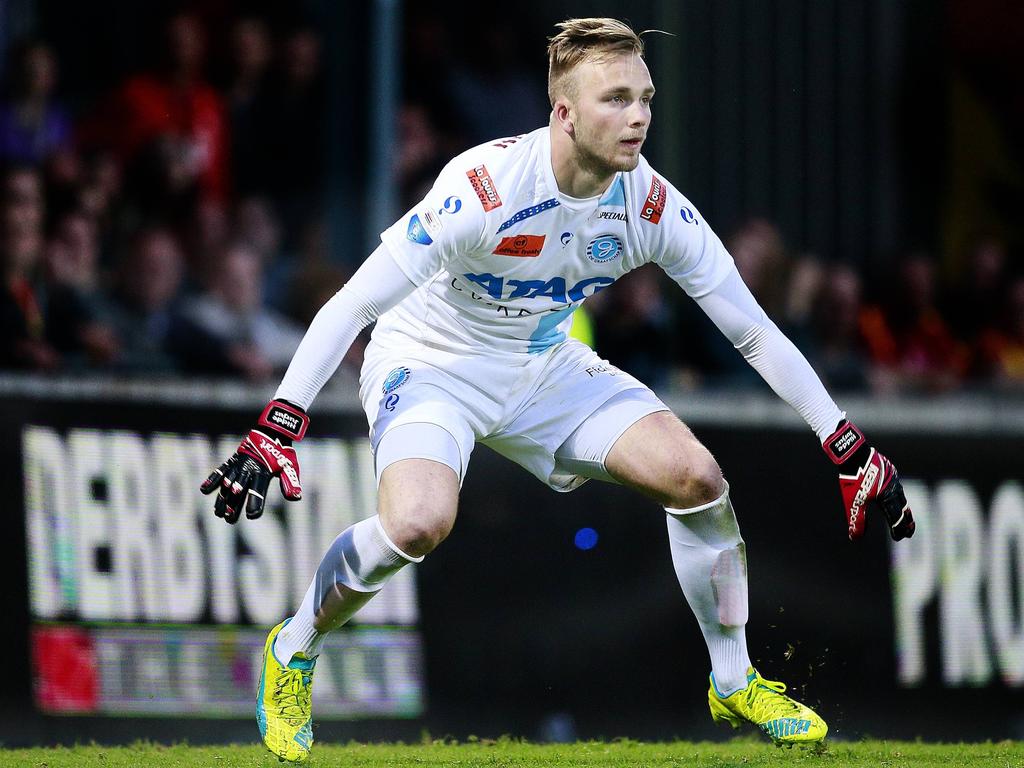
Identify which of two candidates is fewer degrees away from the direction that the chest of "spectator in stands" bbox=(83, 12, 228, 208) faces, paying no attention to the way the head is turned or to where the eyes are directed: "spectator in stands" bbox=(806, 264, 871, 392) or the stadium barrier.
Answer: the stadium barrier

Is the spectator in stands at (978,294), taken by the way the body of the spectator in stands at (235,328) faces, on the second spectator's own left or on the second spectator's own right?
on the second spectator's own left

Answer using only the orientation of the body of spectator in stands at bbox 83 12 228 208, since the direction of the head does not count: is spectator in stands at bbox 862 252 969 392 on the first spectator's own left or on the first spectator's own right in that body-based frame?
on the first spectator's own left

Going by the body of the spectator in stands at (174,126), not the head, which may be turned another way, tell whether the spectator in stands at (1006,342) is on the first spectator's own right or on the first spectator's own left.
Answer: on the first spectator's own left

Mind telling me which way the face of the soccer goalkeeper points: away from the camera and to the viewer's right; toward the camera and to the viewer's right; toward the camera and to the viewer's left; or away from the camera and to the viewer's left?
toward the camera and to the viewer's right

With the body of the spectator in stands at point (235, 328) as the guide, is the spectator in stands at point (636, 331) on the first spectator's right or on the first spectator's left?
on the first spectator's left

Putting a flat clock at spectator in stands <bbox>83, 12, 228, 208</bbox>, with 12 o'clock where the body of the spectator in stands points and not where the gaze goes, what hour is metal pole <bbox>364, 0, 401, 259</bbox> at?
The metal pole is roughly at 10 o'clock from the spectator in stands.

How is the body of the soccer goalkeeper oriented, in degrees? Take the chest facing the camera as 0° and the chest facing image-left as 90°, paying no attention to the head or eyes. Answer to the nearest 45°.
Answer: approximately 315°

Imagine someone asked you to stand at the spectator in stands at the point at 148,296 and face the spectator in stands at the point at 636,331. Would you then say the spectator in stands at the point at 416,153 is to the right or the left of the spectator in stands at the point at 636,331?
left

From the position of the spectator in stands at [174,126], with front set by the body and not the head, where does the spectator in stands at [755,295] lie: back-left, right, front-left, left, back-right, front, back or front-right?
left

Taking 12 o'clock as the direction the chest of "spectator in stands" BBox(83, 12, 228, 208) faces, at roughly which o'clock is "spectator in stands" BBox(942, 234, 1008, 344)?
"spectator in stands" BBox(942, 234, 1008, 344) is roughly at 9 o'clock from "spectator in stands" BBox(83, 12, 228, 208).
